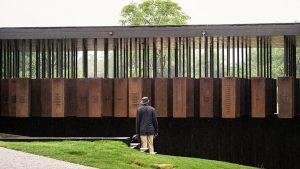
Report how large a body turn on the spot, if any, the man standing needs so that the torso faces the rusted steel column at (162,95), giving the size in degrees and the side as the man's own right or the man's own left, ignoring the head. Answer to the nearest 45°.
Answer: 0° — they already face it

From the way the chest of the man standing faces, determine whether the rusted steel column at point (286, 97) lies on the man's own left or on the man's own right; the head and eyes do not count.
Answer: on the man's own right

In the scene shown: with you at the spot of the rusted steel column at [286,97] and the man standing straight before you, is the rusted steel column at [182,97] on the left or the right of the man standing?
right

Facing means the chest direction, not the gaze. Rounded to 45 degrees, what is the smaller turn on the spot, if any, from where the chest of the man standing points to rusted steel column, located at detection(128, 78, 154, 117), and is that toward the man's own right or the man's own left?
0° — they already face it

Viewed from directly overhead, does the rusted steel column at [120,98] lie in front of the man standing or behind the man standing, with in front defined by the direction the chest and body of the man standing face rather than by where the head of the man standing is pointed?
in front

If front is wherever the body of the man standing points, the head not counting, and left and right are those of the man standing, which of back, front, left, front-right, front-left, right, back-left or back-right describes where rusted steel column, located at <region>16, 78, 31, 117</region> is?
front-left

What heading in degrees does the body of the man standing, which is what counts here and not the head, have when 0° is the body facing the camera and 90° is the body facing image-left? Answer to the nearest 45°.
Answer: approximately 180°
